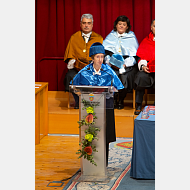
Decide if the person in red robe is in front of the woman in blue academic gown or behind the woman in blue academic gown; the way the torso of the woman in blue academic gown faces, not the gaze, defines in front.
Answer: behind

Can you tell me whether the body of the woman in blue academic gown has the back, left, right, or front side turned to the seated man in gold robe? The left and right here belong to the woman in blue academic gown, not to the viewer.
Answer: back

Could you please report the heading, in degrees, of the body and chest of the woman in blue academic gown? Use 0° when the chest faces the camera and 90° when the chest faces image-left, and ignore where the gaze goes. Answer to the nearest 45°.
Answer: approximately 0°
